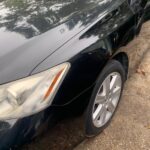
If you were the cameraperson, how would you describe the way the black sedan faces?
facing the viewer and to the left of the viewer
